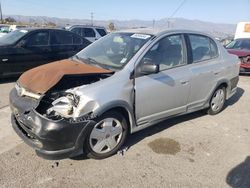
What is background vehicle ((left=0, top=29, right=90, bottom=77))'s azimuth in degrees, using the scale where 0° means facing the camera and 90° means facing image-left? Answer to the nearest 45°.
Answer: approximately 45°

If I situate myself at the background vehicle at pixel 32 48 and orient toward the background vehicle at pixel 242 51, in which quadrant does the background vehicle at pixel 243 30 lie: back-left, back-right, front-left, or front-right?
front-left

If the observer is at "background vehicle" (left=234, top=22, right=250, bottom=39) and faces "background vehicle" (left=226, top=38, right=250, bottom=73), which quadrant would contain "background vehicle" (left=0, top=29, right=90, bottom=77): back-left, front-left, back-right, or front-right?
front-right

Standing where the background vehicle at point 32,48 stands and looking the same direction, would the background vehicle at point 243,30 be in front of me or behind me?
behind

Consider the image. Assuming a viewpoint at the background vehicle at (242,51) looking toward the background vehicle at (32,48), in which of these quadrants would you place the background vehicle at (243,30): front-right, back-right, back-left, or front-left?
back-right

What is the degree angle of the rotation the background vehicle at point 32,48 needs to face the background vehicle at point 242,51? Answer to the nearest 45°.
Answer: approximately 135° to its left

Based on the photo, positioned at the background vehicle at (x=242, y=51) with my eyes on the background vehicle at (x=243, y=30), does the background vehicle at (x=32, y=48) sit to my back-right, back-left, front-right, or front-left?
back-left
